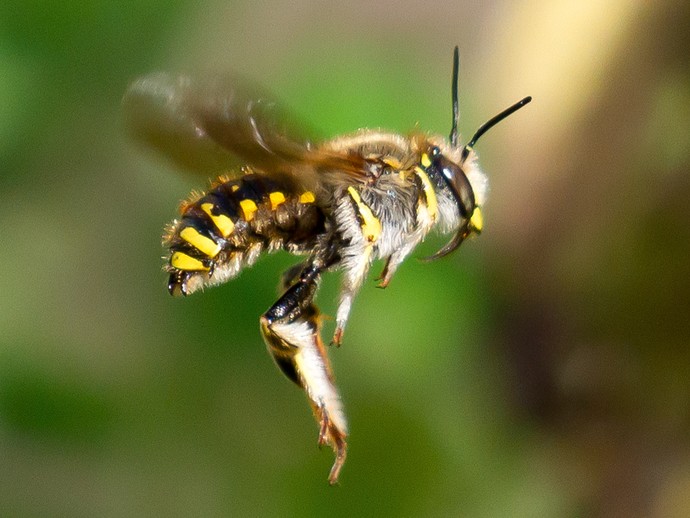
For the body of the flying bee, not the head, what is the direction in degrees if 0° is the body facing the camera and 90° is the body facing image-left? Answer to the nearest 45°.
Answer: approximately 270°
